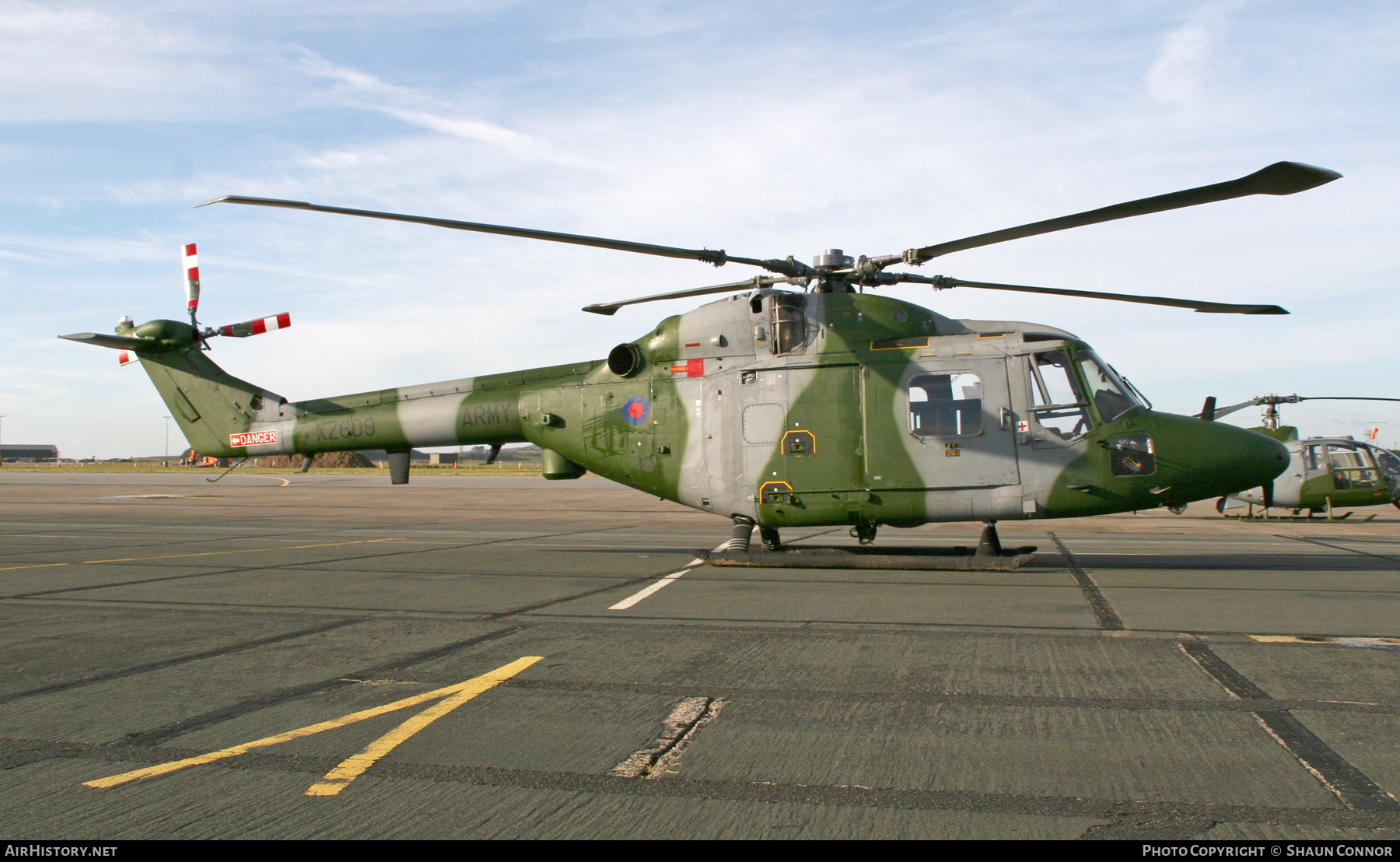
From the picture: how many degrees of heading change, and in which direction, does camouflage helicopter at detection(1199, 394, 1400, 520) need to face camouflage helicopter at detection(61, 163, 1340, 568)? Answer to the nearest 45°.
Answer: approximately 90° to its right

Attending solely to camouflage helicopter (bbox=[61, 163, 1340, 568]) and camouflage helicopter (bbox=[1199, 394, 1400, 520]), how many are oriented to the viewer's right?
2

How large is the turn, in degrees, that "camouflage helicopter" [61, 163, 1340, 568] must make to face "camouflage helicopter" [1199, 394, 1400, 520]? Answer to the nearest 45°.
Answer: approximately 45° to its left

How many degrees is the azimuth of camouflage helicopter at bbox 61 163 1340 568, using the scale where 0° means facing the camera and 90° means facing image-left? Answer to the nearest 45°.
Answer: approximately 270°

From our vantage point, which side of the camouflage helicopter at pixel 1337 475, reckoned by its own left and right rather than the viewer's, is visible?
right
